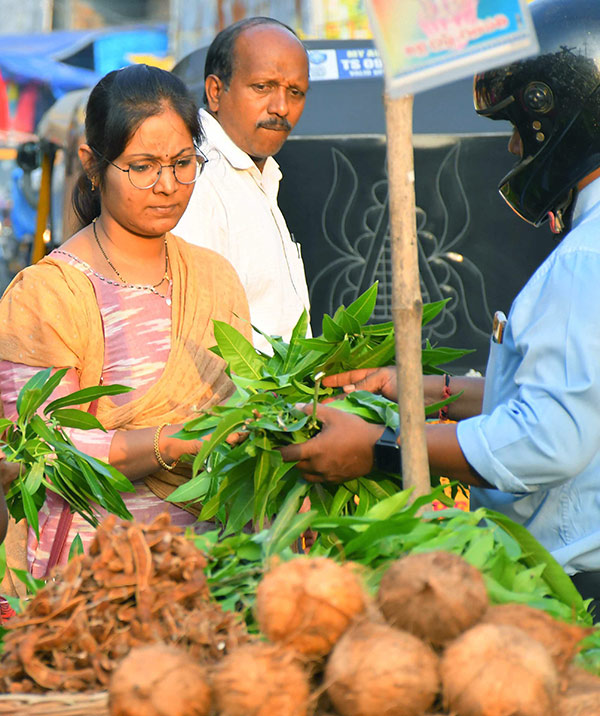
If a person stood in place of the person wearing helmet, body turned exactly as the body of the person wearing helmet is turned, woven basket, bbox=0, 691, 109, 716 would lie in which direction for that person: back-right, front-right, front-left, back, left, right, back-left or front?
front-left

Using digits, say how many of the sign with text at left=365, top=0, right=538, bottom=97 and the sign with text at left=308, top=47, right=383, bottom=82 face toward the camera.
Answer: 2

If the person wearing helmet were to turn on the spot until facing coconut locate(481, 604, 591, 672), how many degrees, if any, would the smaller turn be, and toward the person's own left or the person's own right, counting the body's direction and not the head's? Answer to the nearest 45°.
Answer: approximately 90° to the person's own left

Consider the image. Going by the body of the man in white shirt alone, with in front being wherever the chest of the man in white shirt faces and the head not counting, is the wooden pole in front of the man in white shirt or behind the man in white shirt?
in front

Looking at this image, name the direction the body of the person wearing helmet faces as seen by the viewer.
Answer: to the viewer's left

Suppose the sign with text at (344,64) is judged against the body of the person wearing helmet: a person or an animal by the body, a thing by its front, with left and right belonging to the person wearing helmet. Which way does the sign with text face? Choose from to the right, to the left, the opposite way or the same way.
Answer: to the left

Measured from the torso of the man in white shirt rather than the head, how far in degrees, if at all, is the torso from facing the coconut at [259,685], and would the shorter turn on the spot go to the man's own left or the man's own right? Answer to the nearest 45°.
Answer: approximately 45° to the man's own right

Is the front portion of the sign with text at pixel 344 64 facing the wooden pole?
yes

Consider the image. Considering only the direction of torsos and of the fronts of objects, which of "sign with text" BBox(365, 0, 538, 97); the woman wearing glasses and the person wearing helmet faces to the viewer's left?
the person wearing helmet

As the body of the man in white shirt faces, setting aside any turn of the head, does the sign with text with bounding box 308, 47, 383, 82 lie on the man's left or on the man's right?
on the man's left
